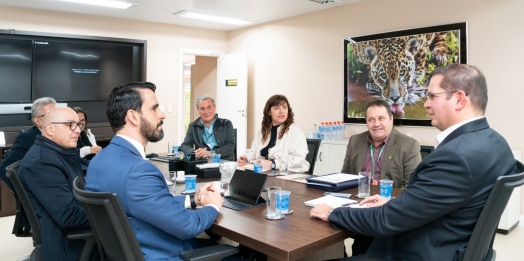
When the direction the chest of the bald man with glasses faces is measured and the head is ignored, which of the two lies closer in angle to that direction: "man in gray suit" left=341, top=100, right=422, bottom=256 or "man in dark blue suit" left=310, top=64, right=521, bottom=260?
the man in gray suit

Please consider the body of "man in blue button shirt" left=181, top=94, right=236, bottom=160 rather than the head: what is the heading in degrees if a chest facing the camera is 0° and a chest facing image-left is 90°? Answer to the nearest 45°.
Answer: approximately 0°

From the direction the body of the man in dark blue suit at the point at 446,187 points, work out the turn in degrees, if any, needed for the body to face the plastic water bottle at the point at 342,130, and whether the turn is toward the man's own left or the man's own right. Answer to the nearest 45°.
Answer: approximately 90° to the man's own right

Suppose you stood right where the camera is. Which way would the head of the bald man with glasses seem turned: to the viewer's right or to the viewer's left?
to the viewer's right

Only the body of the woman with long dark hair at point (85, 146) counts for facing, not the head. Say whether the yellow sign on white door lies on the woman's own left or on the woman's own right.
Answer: on the woman's own left

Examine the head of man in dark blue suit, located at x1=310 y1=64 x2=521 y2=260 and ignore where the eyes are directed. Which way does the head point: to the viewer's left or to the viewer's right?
to the viewer's left

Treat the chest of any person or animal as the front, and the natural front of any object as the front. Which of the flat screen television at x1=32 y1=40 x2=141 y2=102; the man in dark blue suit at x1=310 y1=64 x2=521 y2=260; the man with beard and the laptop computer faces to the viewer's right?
the man with beard

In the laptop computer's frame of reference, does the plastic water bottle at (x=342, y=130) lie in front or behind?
behind
